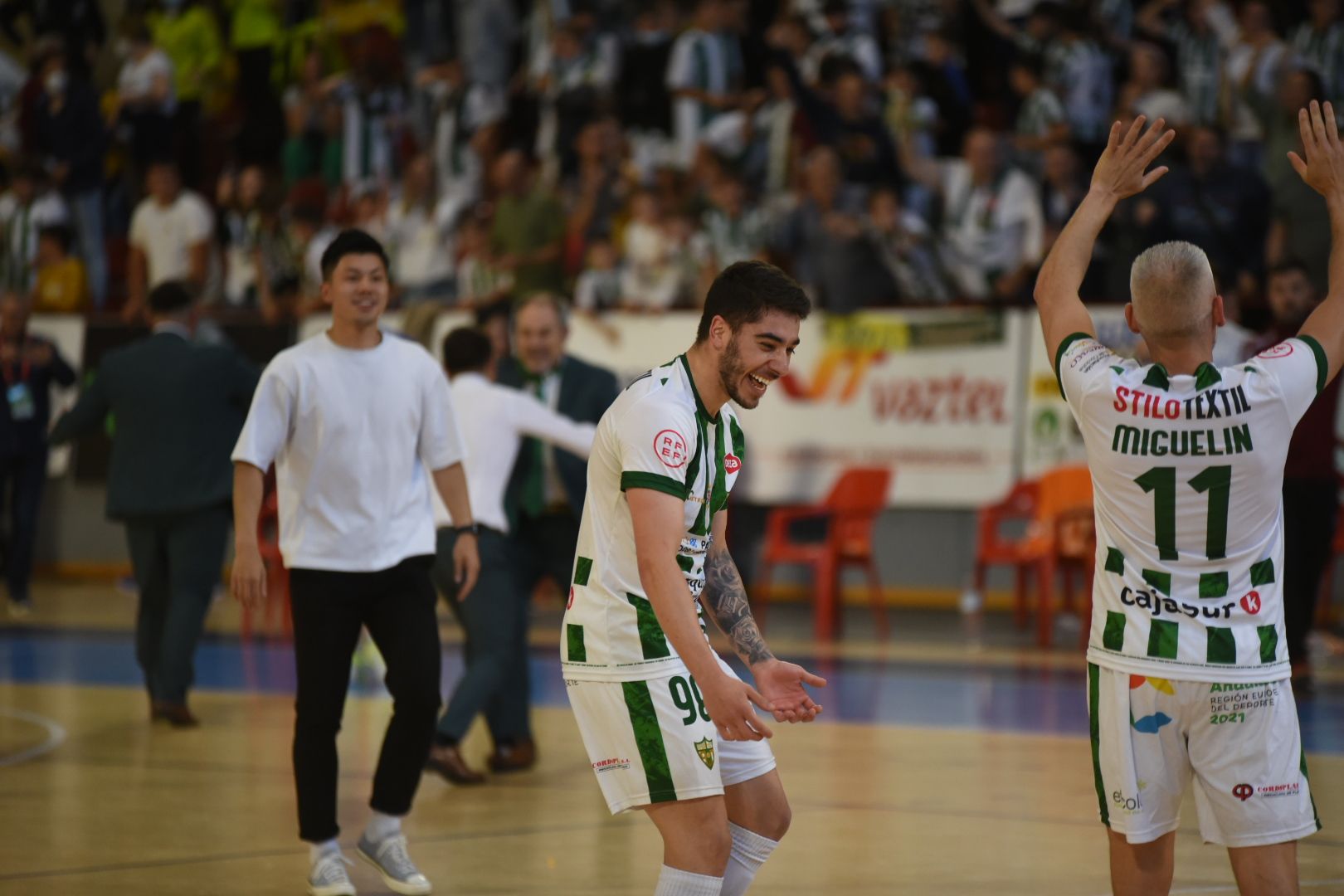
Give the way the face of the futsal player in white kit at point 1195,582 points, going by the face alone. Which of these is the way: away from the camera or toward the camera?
away from the camera

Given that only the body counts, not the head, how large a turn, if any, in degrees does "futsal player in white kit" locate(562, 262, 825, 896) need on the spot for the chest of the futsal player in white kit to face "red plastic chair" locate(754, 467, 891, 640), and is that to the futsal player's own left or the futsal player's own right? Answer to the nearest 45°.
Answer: approximately 135° to the futsal player's own left

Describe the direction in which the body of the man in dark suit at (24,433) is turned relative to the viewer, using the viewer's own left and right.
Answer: facing the viewer

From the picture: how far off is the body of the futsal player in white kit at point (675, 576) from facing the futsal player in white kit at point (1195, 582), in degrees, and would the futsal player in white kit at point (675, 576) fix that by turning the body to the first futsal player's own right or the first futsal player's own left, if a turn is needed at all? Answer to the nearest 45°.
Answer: approximately 45° to the first futsal player's own left

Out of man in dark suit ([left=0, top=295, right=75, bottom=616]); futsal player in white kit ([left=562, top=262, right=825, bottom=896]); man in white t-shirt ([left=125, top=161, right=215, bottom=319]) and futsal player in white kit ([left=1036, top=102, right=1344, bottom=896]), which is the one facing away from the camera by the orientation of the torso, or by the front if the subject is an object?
futsal player in white kit ([left=1036, top=102, right=1344, bottom=896])

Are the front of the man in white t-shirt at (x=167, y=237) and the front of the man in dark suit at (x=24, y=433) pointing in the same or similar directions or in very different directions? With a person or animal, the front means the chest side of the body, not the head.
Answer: same or similar directions

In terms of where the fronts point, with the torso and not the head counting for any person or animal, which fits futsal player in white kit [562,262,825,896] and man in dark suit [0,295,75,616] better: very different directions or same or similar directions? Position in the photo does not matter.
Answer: same or similar directions

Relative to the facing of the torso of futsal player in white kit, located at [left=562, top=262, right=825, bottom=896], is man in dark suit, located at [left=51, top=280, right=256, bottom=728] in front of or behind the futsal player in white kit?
behind

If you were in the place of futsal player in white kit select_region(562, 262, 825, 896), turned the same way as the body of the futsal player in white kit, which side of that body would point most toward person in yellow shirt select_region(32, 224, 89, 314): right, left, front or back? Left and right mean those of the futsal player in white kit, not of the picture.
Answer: back

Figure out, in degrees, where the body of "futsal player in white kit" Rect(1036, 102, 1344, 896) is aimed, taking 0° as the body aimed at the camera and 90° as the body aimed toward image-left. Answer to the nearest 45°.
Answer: approximately 180°

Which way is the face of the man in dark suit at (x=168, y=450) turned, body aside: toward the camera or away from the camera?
away from the camera

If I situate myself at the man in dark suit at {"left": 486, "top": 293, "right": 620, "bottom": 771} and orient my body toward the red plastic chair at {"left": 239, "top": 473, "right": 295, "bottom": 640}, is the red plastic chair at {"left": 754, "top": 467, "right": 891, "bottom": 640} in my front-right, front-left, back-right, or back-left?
front-right
